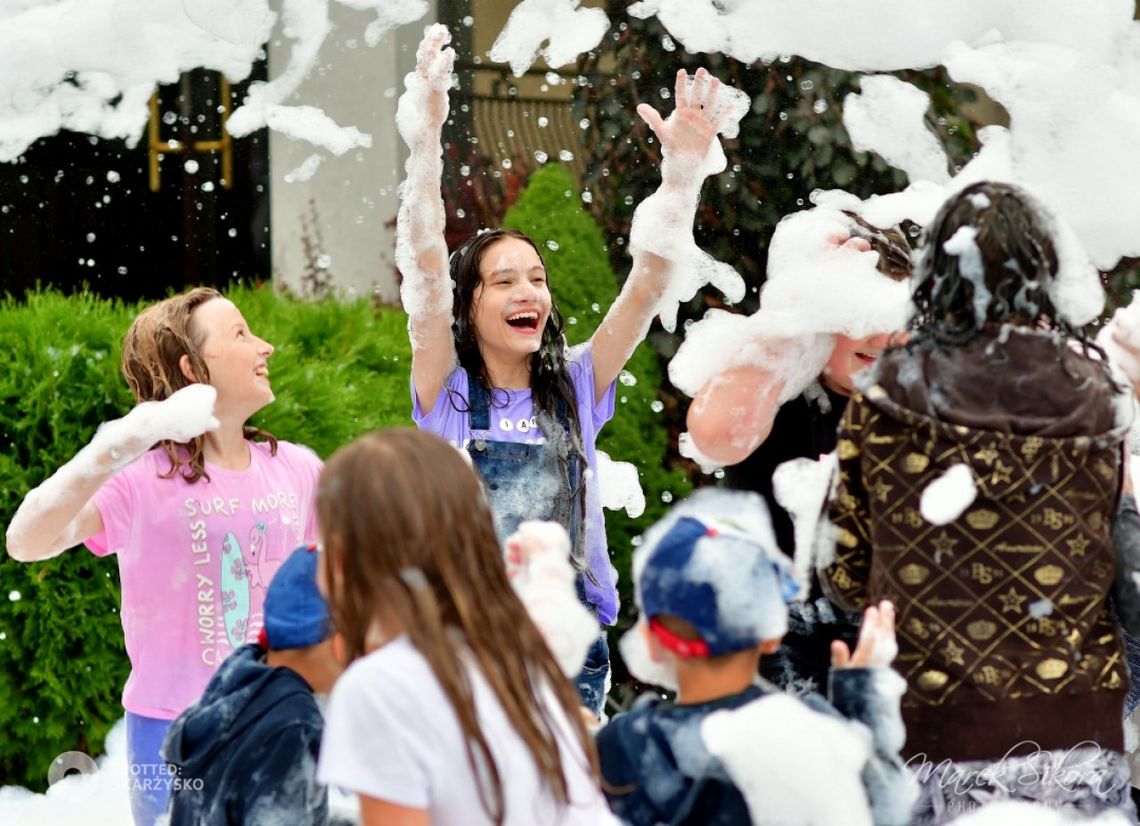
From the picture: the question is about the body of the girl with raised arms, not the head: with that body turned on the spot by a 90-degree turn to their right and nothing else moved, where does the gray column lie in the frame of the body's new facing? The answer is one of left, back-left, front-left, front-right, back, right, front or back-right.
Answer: right

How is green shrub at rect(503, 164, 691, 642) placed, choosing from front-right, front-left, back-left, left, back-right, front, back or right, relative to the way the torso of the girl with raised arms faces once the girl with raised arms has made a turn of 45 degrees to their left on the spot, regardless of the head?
back-left

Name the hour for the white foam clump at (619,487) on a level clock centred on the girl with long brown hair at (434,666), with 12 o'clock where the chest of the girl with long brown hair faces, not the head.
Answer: The white foam clump is roughly at 2 o'clock from the girl with long brown hair.

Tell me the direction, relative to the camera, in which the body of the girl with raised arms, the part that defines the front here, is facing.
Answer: toward the camera

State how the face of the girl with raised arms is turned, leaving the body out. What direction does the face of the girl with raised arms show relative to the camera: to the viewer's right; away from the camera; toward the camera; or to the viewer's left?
toward the camera

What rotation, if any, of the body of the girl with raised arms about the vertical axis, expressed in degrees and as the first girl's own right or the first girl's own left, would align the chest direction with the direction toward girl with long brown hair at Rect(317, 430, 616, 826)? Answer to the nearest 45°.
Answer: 0° — they already face them

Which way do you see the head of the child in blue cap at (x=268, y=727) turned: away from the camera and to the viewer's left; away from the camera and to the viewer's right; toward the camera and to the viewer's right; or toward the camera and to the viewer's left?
away from the camera and to the viewer's right

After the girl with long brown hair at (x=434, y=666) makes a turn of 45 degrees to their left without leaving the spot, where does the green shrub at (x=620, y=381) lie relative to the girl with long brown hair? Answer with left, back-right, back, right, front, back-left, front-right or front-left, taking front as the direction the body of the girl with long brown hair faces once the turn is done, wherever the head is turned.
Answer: right

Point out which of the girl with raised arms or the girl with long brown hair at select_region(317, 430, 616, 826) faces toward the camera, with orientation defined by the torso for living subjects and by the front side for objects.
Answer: the girl with raised arms

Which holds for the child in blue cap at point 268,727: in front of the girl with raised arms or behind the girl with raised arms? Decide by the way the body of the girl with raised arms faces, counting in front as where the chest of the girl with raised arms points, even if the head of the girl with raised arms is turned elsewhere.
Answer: in front

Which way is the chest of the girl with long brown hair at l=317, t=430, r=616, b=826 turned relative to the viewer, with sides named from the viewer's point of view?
facing away from the viewer and to the left of the viewer

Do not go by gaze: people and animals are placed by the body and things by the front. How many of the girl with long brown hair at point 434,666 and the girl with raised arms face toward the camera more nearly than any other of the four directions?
1
